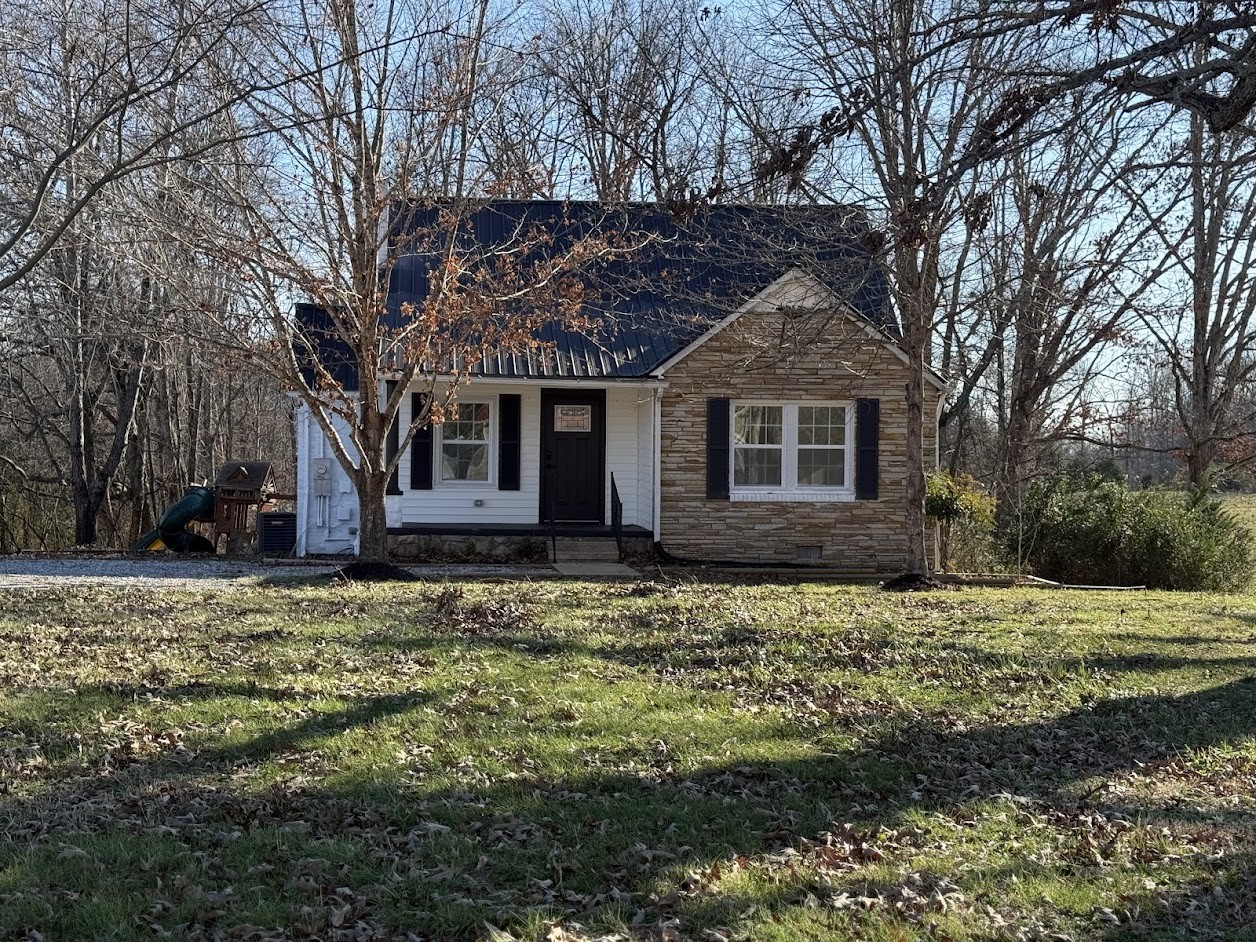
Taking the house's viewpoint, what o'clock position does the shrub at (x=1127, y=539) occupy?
The shrub is roughly at 9 o'clock from the house.

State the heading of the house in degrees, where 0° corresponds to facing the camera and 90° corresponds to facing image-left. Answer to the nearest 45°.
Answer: approximately 0°

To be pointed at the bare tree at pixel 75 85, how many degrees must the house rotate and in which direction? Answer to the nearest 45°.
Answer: approximately 45° to its right

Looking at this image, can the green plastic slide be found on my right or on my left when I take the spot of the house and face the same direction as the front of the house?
on my right
